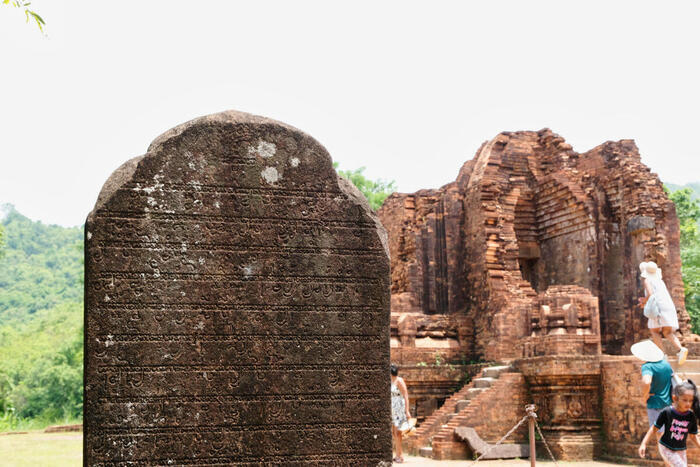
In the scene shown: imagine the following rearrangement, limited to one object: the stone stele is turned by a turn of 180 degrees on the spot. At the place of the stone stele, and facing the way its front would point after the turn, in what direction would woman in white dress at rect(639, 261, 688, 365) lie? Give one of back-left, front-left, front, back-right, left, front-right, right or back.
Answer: front-right

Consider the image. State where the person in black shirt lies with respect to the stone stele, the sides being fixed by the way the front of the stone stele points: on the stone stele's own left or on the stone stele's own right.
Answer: on the stone stele's own left

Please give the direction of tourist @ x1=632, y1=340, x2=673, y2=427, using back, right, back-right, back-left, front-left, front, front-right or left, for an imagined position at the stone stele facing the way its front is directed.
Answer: back-left

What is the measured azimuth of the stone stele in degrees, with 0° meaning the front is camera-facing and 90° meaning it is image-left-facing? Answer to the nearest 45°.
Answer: approximately 0°

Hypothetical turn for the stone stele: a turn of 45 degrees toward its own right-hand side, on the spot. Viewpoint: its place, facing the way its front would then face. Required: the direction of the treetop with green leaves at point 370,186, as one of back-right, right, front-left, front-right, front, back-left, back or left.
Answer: back-right

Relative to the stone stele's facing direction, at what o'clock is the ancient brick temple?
The ancient brick temple is roughly at 7 o'clock from the stone stele.
